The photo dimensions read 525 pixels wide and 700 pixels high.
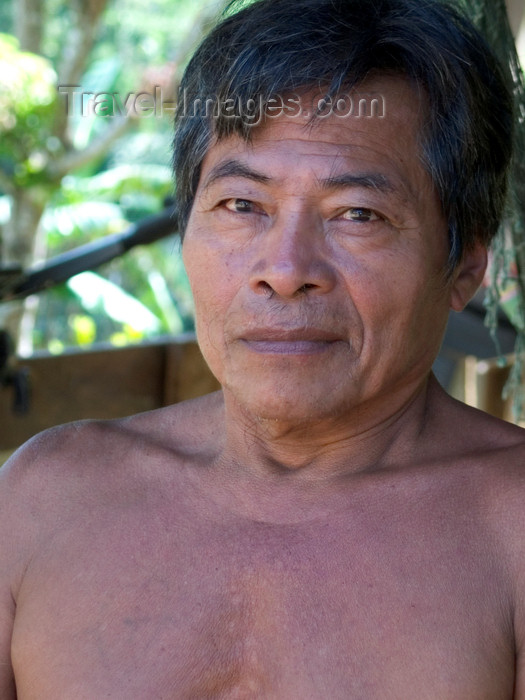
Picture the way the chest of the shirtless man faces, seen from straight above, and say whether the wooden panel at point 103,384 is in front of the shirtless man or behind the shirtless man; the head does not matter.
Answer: behind

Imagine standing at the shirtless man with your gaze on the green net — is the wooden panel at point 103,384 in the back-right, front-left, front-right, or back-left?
front-left

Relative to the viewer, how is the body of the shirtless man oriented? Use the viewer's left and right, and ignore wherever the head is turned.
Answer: facing the viewer

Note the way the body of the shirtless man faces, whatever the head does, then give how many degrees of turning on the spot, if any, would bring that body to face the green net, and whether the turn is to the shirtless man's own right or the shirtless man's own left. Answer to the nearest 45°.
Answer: approximately 135° to the shirtless man's own left
